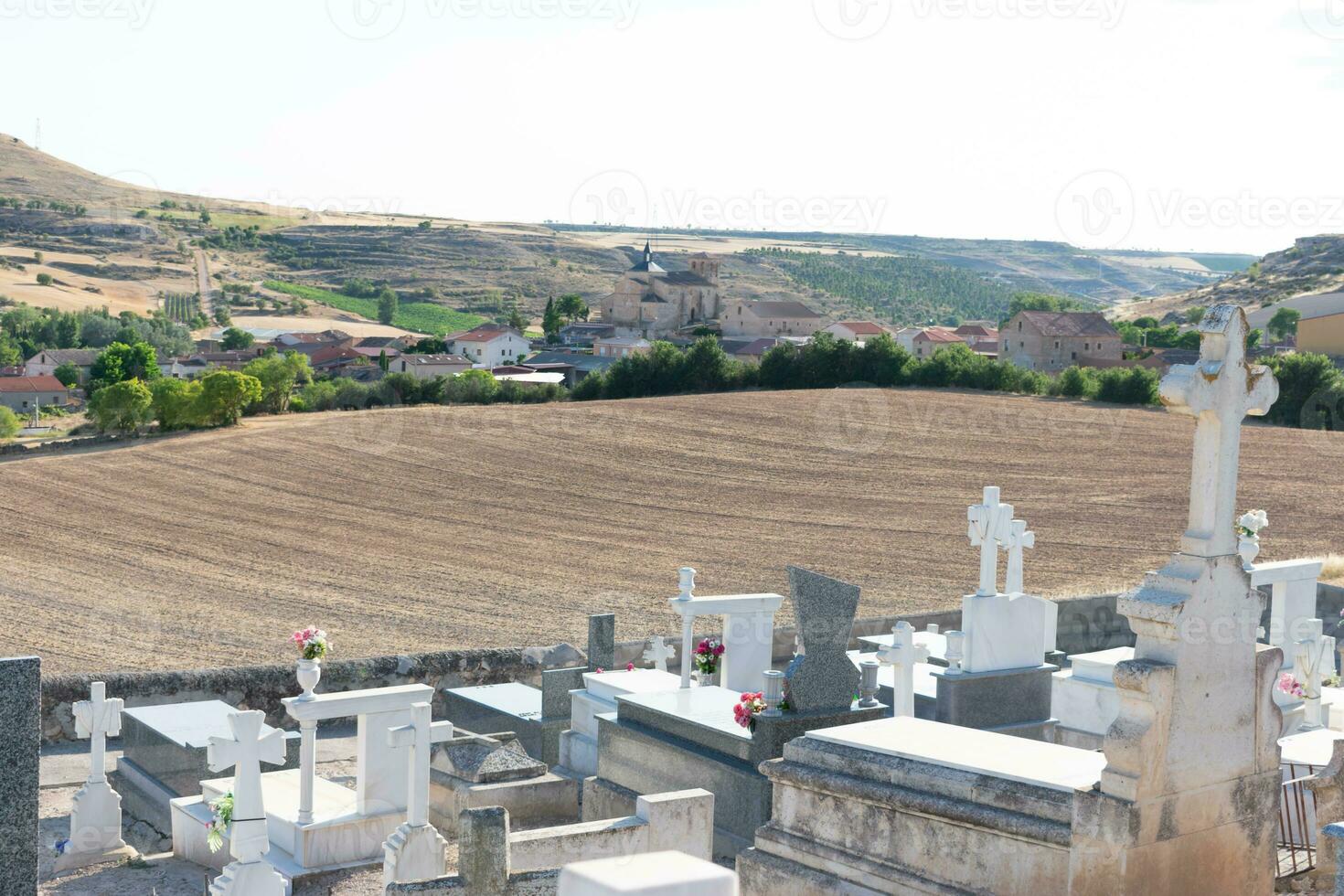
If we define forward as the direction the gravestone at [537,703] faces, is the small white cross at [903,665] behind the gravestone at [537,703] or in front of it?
behind

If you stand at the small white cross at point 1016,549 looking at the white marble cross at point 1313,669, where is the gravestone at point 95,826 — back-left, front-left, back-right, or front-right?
back-right

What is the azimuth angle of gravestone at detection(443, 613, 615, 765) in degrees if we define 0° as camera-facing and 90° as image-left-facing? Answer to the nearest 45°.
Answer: approximately 135°

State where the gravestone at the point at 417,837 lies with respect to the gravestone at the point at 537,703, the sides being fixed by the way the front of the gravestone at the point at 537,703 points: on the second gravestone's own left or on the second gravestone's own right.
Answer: on the second gravestone's own left

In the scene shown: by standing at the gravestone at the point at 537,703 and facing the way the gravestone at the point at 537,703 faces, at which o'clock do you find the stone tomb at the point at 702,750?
The stone tomb is roughly at 7 o'clock from the gravestone.

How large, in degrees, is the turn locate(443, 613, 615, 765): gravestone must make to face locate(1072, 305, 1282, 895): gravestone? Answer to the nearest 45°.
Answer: approximately 135° to its left

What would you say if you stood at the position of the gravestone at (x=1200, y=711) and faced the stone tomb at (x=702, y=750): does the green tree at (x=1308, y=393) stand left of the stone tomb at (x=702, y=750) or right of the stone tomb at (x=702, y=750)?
right

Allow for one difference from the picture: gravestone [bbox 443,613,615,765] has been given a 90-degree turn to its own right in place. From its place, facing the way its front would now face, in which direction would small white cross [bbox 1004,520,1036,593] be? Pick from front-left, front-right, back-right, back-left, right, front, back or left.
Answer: front-right

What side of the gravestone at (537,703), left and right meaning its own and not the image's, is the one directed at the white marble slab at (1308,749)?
back
